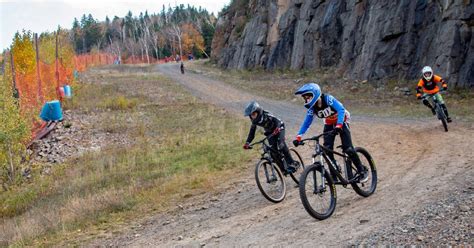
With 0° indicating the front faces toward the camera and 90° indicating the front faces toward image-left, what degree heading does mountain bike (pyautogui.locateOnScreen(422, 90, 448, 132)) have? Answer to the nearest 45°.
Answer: approximately 0°

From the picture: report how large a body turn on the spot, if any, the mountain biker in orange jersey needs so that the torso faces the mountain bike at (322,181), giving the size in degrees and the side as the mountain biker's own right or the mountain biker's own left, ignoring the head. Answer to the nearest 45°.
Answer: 0° — they already face it

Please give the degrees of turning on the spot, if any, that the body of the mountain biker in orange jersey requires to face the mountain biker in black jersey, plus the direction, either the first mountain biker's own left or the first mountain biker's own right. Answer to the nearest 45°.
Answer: approximately 45° to the first mountain biker's own right

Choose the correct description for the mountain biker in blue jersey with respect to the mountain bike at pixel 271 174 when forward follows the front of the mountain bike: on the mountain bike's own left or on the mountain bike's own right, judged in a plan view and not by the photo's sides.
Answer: on the mountain bike's own left

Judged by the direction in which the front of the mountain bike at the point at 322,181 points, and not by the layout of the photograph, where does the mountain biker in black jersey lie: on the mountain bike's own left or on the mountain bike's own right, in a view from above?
on the mountain bike's own right

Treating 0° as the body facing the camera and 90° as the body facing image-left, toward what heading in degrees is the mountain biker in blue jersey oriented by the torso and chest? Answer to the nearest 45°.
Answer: approximately 45°

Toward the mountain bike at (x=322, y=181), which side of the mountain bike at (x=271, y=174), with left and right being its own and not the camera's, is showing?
left

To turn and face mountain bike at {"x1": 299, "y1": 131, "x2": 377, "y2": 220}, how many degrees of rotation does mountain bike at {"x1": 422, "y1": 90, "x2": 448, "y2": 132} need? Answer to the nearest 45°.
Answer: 0° — it already faces it
